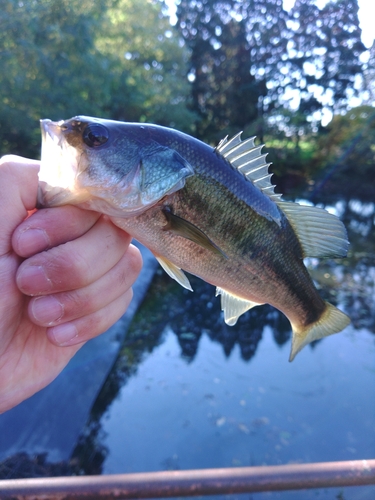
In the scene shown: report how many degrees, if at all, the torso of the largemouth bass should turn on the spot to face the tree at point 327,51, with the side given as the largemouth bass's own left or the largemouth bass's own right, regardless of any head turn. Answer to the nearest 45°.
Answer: approximately 90° to the largemouth bass's own right

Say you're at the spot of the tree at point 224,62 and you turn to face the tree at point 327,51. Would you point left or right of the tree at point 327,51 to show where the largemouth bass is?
right

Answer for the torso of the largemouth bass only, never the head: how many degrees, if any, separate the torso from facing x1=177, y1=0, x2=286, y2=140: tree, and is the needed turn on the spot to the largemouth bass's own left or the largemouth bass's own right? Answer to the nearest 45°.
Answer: approximately 90° to the largemouth bass's own right

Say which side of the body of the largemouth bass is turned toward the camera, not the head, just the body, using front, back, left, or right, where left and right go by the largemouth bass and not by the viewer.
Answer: left
